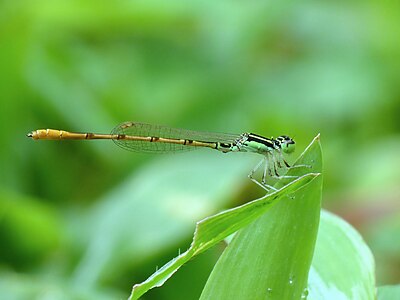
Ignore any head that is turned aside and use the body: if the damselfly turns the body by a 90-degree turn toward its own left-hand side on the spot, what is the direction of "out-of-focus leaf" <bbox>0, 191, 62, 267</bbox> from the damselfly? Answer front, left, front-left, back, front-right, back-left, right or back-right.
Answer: front-left

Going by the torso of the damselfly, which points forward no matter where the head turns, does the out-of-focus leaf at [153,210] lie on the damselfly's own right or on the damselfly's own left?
on the damselfly's own left

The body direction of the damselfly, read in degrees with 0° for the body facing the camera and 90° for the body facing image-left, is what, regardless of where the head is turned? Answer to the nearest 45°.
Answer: approximately 270°
